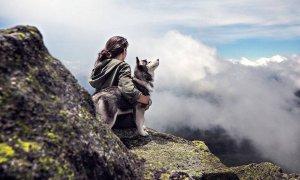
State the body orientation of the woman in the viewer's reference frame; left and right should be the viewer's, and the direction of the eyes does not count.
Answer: facing away from the viewer and to the right of the viewer

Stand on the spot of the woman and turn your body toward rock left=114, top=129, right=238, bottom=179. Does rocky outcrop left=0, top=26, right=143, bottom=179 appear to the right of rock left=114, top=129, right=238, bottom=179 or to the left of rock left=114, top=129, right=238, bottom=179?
right

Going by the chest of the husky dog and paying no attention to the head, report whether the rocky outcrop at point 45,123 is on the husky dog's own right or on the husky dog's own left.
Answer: on the husky dog's own right

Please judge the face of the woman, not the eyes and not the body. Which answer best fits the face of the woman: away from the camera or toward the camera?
away from the camera

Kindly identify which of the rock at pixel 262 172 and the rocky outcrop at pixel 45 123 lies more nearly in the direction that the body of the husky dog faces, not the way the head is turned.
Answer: the rock
